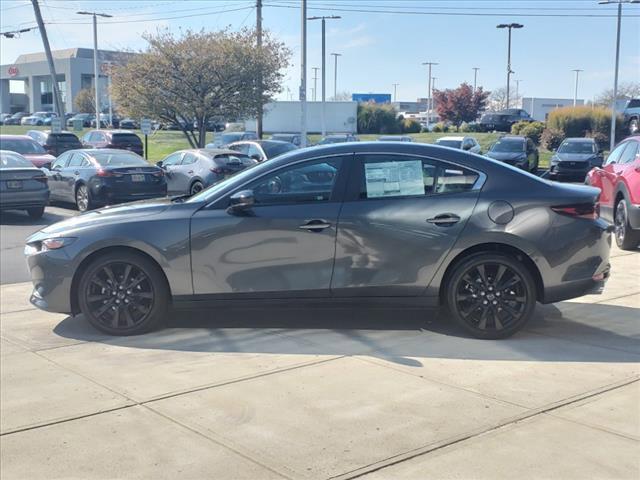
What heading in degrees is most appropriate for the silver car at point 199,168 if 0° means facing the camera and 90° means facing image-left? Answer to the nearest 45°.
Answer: approximately 135°

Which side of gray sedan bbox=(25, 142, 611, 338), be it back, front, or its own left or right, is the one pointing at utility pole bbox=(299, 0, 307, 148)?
right

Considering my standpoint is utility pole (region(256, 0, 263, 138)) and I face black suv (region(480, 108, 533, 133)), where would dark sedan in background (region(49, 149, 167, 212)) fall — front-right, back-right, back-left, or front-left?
back-right

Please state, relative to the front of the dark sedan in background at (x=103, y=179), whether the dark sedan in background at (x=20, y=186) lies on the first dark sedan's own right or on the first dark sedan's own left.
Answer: on the first dark sedan's own left

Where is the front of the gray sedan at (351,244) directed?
to the viewer's left

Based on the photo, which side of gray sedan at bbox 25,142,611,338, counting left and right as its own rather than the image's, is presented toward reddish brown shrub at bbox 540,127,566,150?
right

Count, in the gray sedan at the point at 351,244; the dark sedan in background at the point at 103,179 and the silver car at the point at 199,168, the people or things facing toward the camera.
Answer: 0

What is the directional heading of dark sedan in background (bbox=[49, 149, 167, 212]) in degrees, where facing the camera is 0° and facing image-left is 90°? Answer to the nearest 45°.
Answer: approximately 135°

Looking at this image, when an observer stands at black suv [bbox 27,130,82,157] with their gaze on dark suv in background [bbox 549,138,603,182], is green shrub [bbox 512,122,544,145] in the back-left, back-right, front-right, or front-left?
front-left
